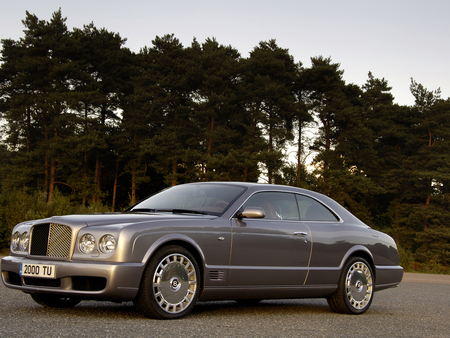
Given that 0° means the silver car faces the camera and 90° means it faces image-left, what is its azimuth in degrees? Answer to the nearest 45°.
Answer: approximately 45°
